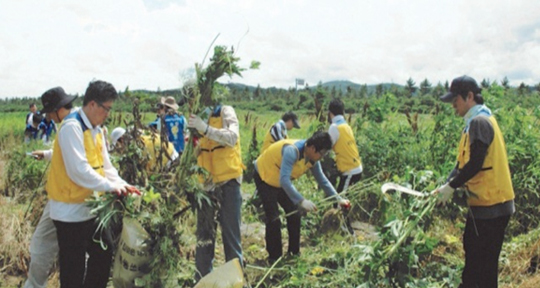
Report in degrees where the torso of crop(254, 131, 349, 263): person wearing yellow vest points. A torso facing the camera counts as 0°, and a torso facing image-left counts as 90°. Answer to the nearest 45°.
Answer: approximately 315°

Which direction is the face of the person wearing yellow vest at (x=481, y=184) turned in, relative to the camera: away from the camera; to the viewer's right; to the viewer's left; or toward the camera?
to the viewer's left

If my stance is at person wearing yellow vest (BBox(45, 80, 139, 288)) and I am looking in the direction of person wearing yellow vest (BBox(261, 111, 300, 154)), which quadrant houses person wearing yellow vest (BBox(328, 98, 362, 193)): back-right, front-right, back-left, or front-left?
front-right

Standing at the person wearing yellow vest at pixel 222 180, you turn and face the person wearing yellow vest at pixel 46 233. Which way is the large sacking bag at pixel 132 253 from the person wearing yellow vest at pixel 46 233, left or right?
left

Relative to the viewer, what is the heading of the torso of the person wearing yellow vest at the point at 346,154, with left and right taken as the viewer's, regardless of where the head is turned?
facing away from the viewer and to the left of the viewer

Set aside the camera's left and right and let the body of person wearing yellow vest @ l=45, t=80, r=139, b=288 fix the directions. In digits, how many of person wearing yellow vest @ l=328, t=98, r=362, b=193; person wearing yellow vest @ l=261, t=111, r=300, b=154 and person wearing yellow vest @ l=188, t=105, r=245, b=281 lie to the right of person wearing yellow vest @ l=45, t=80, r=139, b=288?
0

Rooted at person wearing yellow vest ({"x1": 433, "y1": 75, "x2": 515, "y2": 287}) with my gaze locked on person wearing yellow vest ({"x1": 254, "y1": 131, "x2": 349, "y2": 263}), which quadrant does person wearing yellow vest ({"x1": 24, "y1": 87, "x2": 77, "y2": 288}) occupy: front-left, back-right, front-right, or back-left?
front-left

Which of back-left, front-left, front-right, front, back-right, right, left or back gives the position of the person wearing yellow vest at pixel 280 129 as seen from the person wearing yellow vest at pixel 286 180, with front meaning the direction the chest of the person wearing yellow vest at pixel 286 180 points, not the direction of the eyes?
back-left

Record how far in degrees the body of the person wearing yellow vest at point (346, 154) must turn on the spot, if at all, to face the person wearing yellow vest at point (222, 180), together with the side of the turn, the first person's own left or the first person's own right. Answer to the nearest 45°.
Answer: approximately 90° to the first person's own left

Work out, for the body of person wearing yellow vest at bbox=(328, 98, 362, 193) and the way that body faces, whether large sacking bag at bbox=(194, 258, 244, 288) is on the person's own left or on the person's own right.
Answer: on the person's own left

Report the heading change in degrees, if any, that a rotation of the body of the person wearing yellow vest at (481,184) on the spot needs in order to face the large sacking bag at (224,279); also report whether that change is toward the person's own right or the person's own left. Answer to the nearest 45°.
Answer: approximately 45° to the person's own left

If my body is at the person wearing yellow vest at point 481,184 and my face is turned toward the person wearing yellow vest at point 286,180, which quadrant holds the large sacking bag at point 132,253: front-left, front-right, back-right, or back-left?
front-left

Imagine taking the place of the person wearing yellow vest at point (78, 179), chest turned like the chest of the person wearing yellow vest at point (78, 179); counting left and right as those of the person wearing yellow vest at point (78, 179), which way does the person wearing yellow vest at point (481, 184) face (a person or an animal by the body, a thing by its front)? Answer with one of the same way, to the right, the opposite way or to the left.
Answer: the opposite way

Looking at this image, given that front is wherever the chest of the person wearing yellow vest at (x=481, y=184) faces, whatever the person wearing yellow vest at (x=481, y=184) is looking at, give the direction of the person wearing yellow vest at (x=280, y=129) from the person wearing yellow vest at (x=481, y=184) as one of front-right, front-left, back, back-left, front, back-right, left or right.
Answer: front-right

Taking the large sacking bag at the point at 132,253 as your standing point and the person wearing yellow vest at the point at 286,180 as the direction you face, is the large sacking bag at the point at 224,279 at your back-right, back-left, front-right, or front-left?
front-right

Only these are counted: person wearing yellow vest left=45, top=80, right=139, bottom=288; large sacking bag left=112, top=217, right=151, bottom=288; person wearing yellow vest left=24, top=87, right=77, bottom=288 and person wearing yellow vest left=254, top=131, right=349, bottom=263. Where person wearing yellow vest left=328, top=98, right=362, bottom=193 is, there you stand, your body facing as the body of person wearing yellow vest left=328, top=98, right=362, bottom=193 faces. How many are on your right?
0
